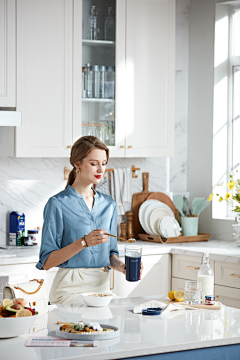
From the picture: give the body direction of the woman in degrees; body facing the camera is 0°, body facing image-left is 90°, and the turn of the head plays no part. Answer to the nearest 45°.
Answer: approximately 315°

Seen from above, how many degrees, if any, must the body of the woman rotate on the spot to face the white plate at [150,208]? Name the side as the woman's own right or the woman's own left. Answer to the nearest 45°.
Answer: approximately 135° to the woman's own left

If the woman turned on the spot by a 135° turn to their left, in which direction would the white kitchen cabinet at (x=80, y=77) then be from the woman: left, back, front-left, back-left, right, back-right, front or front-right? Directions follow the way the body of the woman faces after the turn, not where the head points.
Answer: front

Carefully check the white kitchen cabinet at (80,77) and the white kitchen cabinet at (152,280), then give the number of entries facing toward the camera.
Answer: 2

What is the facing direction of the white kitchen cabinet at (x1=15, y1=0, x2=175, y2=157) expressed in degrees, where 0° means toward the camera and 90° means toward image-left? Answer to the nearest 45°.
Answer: approximately 0°
